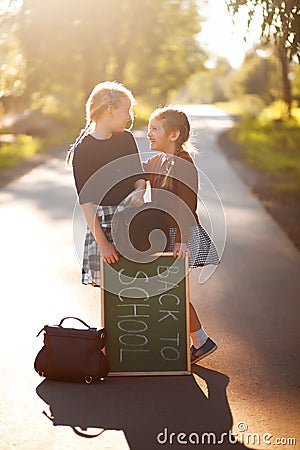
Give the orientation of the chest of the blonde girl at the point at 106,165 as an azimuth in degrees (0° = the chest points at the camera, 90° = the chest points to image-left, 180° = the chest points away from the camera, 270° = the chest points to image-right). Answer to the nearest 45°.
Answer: approximately 315°

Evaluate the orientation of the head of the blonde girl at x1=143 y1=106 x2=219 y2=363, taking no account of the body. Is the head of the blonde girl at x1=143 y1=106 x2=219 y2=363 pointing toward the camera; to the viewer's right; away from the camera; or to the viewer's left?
to the viewer's left

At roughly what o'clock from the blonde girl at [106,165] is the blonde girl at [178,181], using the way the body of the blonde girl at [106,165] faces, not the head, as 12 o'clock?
the blonde girl at [178,181] is roughly at 10 o'clock from the blonde girl at [106,165].

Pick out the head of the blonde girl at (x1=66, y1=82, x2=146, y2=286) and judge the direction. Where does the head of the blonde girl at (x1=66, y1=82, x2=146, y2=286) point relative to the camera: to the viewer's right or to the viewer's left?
to the viewer's right
